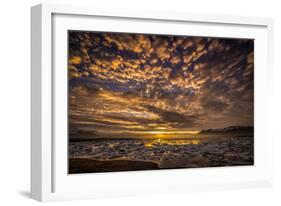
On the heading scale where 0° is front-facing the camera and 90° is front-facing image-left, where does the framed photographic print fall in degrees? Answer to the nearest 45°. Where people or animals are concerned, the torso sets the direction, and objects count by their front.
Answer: approximately 315°
